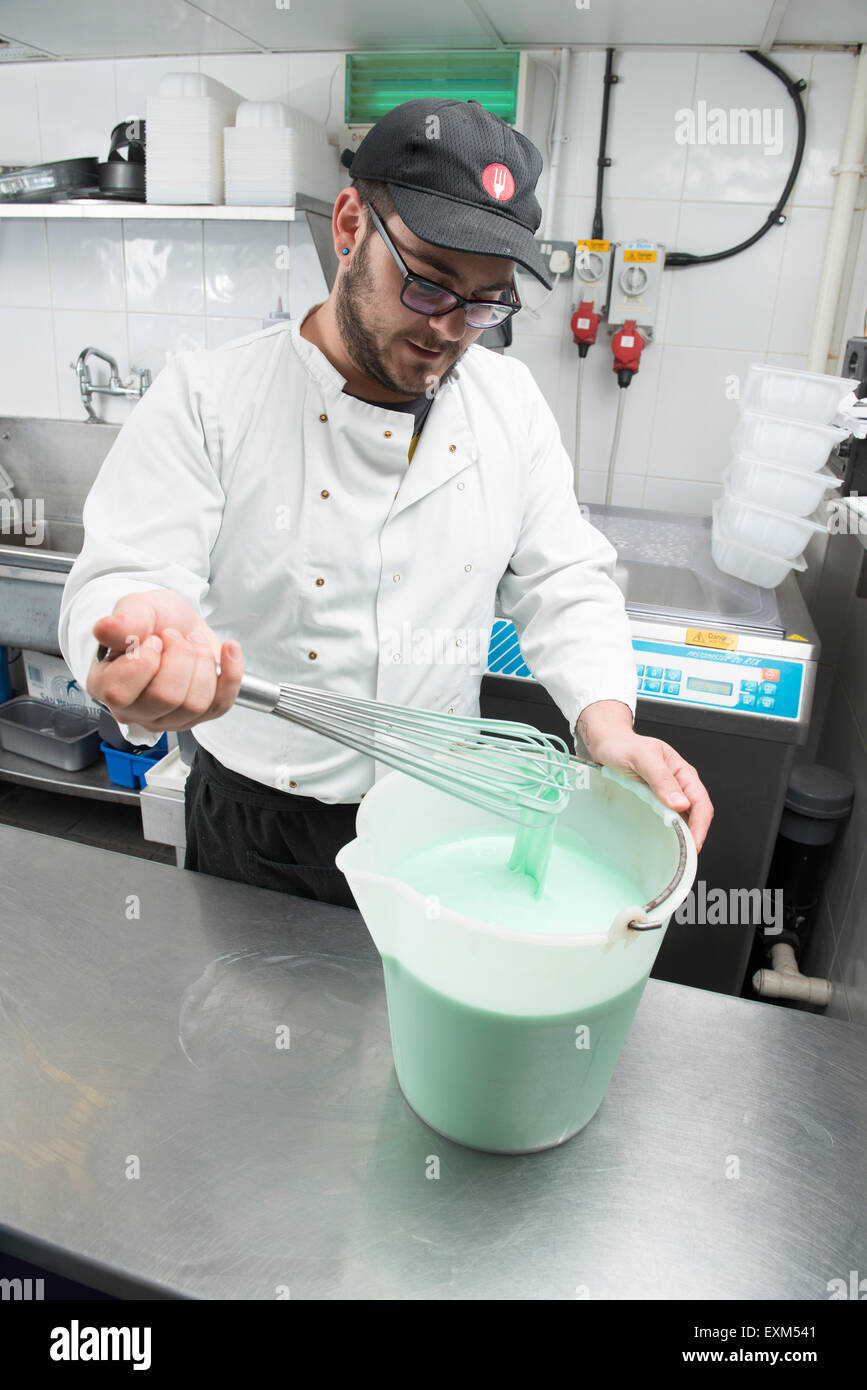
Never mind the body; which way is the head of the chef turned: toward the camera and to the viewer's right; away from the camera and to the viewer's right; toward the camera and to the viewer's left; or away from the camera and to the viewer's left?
toward the camera and to the viewer's right

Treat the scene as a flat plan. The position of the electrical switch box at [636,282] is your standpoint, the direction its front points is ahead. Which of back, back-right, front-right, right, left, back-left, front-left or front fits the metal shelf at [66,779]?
right

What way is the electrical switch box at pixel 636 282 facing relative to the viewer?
toward the camera

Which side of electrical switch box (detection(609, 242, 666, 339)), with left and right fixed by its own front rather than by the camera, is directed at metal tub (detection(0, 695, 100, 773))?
right

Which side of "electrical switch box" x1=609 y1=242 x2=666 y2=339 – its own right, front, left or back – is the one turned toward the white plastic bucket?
front

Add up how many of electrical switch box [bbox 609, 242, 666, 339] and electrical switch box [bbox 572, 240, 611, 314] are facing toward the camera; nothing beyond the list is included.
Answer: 2

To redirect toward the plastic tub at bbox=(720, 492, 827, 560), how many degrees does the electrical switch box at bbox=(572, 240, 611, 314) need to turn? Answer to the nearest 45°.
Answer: approximately 45° to its left

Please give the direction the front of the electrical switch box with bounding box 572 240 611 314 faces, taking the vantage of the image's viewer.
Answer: facing the viewer
